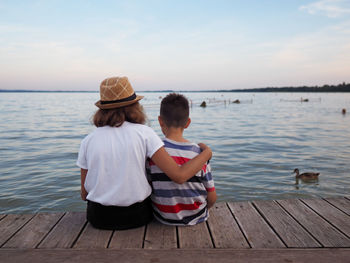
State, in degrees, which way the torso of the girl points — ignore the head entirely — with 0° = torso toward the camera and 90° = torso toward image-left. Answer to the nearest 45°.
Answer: approximately 180°

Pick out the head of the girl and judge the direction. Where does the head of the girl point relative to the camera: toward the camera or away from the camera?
away from the camera

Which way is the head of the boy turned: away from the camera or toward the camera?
away from the camera
